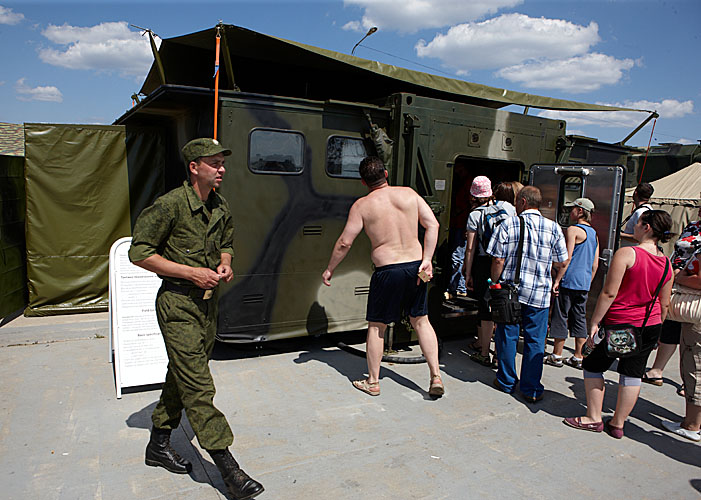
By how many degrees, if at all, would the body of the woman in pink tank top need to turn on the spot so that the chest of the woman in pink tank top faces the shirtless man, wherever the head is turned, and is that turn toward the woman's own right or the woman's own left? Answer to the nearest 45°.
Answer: approximately 45° to the woman's own left

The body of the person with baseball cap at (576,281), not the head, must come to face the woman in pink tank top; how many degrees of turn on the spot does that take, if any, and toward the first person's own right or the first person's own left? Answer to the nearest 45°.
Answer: approximately 135° to the first person's own left

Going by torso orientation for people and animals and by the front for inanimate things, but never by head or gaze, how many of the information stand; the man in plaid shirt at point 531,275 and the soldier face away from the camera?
1

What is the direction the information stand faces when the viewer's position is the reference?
facing the viewer and to the right of the viewer

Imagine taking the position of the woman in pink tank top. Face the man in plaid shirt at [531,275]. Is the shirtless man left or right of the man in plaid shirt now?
left

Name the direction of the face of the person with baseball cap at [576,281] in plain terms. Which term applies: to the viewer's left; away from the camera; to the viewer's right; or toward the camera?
to the viewer's left

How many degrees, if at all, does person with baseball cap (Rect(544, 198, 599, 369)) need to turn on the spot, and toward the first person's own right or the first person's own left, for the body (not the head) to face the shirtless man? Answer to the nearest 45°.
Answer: approximately 90° to the first person's own left

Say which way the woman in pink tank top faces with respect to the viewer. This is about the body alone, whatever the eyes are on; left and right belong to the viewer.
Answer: facing away from the viewer and to the left of the viewer

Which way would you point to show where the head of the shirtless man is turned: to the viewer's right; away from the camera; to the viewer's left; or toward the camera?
away from the camera

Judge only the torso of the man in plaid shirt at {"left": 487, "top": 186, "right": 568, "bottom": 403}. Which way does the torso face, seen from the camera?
away from the camera

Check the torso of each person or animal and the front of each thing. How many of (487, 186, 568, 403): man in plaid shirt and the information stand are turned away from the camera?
1

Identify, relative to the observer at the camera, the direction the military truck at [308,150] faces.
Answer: facing away from the viewer and to the right of the viewer

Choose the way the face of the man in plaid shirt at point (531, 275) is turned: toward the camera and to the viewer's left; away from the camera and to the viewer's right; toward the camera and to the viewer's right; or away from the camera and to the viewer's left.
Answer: away from the camera and to the viewer's left
